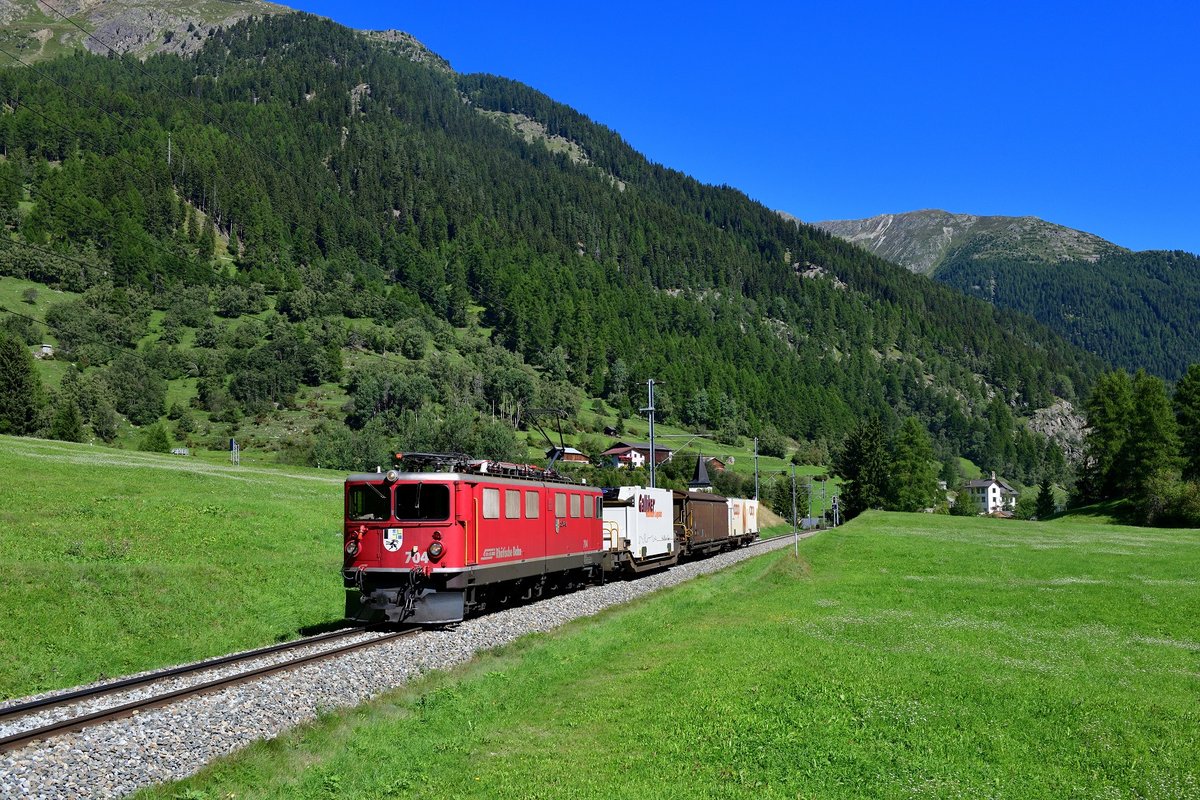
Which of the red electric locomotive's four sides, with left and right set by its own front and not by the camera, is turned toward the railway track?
front

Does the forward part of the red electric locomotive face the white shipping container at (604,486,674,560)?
no

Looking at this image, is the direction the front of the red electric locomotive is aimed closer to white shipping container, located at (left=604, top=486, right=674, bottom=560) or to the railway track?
the railway track
